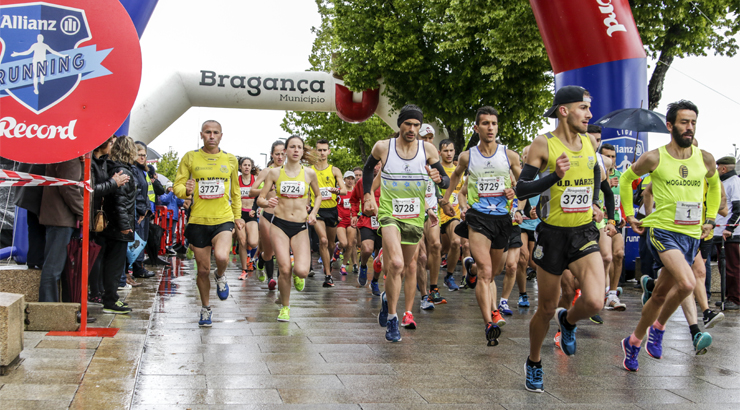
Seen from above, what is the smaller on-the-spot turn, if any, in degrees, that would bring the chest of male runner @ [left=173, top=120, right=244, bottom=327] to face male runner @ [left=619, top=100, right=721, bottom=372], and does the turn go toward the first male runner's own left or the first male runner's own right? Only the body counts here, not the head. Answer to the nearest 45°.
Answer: approximately 45° to the first male runner's own left

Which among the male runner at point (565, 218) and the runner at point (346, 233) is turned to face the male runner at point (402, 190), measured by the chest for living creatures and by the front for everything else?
the runner

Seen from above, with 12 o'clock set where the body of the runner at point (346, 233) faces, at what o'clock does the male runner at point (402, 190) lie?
The male runner is roughly at 12 o'clock from the runner.

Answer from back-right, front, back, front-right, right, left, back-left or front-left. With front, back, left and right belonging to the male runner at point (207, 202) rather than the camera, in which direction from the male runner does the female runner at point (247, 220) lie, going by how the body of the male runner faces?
back

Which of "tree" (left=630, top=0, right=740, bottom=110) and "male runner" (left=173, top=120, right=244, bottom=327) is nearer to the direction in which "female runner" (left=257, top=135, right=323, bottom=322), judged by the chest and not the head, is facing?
the male runner

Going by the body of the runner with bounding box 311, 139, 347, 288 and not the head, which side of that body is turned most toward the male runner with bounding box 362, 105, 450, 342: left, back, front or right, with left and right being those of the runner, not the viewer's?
front

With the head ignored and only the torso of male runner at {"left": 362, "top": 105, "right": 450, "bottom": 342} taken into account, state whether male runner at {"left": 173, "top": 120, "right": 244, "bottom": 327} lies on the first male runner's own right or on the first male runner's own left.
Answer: on the first male runner's own right

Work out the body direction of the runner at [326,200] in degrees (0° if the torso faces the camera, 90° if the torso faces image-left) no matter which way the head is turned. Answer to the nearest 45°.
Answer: approximately 0°

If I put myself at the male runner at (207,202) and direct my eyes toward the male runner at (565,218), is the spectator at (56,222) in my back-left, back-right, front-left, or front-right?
back-right

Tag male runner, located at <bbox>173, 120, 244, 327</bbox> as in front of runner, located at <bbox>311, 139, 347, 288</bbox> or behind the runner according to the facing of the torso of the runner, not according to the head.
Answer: in front
